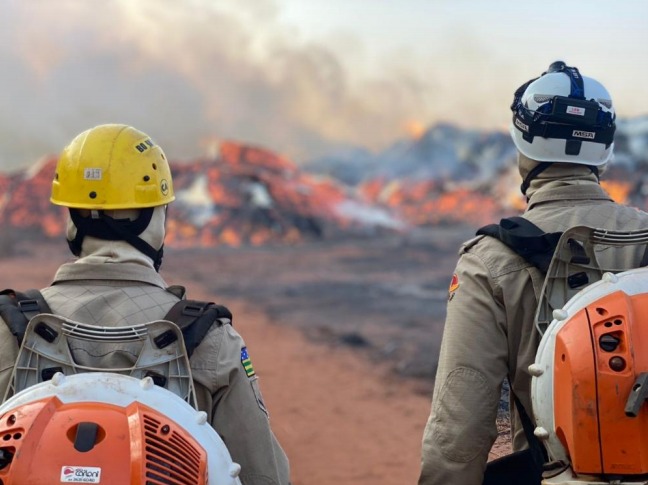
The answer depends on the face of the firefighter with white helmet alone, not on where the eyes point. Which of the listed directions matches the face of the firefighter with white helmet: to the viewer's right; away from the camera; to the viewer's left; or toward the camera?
away from the camera

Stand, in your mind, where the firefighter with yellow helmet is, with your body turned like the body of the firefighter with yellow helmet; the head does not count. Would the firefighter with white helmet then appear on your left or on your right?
on your right

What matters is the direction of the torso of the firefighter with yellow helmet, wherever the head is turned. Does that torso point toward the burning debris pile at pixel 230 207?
yes

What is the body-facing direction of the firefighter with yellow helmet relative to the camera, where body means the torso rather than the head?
away from the camera

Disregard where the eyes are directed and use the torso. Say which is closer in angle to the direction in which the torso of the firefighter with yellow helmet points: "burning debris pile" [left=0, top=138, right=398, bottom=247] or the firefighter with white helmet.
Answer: the burning debris pile
